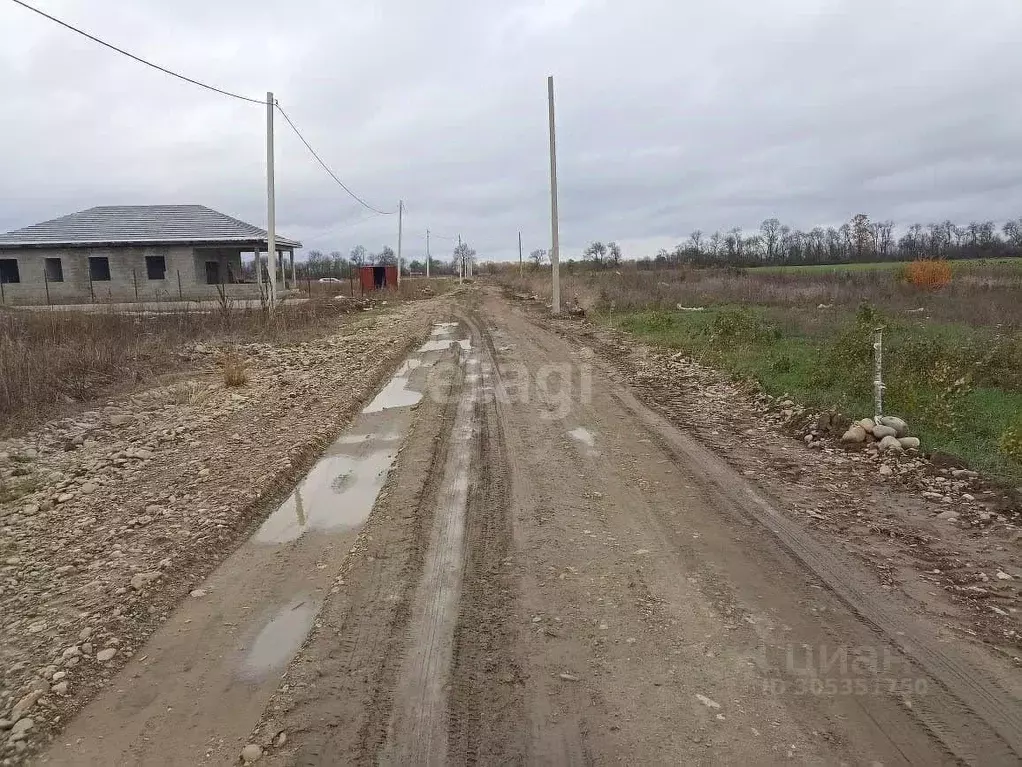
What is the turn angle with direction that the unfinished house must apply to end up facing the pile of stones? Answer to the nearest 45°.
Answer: approximately 90° to its right

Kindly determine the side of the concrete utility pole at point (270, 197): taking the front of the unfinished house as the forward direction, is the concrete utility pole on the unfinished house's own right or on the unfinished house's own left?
on the unfinished house's own right

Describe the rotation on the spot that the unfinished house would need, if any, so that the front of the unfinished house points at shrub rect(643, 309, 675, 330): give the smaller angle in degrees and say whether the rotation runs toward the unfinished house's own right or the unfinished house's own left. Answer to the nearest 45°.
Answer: approximately 45° to the unfinished house's own right

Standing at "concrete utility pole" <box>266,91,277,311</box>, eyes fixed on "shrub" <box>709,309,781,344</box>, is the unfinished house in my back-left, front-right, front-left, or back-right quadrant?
back-left

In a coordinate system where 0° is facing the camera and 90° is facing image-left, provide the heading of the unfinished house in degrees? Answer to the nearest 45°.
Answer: approximately 270°
